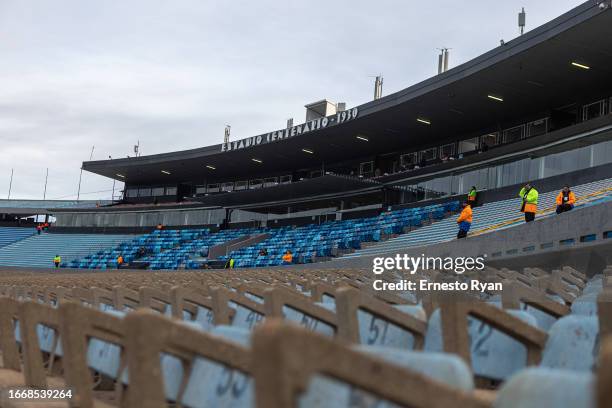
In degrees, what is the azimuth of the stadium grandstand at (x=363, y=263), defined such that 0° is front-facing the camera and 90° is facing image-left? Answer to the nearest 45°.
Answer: approximately 45°

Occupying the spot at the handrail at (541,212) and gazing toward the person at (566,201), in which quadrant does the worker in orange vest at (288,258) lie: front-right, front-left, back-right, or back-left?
back-right
